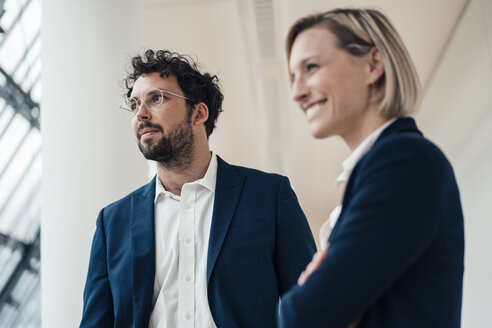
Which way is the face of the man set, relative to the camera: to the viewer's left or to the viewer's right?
to the viewer's left

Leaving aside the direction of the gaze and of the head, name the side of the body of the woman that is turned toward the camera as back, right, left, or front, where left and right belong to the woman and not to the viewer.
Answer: left

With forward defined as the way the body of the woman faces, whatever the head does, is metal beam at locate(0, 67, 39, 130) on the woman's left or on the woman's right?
on the woman's right

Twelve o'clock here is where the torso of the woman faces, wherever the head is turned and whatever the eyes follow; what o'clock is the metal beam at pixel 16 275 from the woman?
The metal beam is roughly at 2 o'clock from the woman.

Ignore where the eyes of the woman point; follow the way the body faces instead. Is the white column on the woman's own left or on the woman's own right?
on the woman's own right

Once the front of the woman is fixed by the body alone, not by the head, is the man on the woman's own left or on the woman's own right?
on the woman's own right
